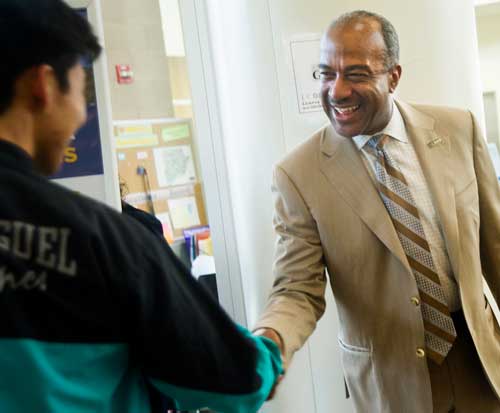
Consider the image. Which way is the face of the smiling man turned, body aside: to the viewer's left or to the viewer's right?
to the viewer's left

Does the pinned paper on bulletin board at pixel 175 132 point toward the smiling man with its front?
yes

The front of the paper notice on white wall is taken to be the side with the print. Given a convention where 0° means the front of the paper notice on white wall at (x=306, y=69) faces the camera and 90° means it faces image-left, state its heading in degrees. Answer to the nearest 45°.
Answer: approximately 0°
